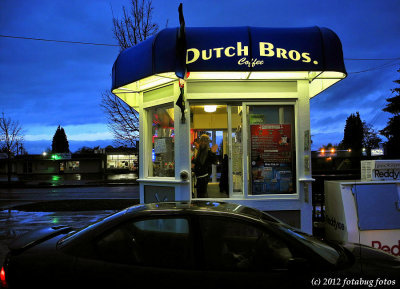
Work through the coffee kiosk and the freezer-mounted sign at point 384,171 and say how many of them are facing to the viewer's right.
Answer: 0

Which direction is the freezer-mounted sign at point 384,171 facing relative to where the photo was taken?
toward the camera

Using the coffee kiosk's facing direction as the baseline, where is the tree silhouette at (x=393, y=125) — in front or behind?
behind

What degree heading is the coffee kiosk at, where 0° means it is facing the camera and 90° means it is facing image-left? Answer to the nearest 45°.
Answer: approximately 0°

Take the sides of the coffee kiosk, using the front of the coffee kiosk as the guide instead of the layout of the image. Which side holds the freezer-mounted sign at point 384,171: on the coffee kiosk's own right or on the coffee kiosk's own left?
on the coffee kiosk's own left

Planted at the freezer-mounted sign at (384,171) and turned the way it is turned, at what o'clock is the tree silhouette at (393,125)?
The tree silhouette is roughly at 6 o'clock from the freezer-mounted sign.

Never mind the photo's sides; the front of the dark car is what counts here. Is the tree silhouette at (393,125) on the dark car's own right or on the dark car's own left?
on the dark car's own left

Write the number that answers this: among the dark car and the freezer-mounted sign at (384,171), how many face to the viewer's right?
1

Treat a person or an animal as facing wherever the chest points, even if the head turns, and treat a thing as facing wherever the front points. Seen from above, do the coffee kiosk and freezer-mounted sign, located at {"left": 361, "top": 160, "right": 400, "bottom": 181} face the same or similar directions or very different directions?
same or similar directions

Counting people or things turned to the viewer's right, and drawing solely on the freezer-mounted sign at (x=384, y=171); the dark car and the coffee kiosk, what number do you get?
1

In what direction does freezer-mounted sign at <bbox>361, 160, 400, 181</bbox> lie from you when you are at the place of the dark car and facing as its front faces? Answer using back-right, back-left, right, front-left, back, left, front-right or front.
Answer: front-left

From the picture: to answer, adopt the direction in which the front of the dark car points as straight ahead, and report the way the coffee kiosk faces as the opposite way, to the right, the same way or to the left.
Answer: to the right

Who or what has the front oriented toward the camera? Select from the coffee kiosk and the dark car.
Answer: the coffee kiosk

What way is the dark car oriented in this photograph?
to the viewer's right
